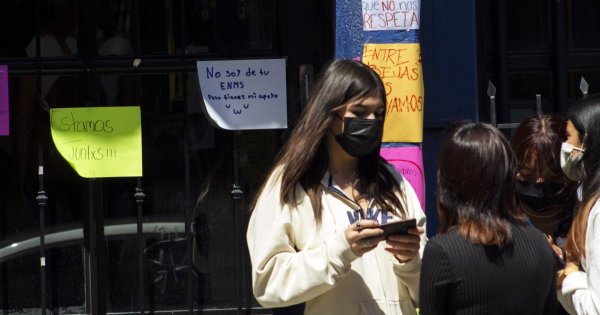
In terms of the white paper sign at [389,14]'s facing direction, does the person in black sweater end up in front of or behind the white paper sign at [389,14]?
in front

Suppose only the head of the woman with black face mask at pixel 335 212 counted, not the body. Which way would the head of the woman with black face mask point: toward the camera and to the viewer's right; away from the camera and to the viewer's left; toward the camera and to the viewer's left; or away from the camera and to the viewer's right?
toward the camera and to the viewer's right

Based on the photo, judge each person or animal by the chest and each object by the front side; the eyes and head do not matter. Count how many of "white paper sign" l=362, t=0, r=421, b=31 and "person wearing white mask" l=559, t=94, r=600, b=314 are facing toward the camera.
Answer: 1

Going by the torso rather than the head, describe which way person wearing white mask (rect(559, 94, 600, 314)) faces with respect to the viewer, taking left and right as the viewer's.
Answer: facing to the left of the viewer

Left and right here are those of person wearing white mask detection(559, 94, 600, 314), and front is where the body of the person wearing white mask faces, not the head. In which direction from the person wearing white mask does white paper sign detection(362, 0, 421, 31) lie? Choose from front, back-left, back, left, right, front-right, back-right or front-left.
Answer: front-right

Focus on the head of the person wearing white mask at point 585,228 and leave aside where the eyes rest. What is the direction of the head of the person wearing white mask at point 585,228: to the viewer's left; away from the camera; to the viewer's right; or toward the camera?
to the viewer's left

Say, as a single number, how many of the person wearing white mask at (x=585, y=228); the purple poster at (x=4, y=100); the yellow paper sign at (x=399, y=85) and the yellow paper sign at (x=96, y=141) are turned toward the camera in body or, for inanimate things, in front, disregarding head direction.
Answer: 3

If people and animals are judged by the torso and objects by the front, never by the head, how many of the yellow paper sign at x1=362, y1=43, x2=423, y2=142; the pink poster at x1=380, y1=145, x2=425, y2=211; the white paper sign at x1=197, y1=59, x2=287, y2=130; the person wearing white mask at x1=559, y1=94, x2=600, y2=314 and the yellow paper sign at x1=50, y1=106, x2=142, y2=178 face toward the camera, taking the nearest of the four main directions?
4
